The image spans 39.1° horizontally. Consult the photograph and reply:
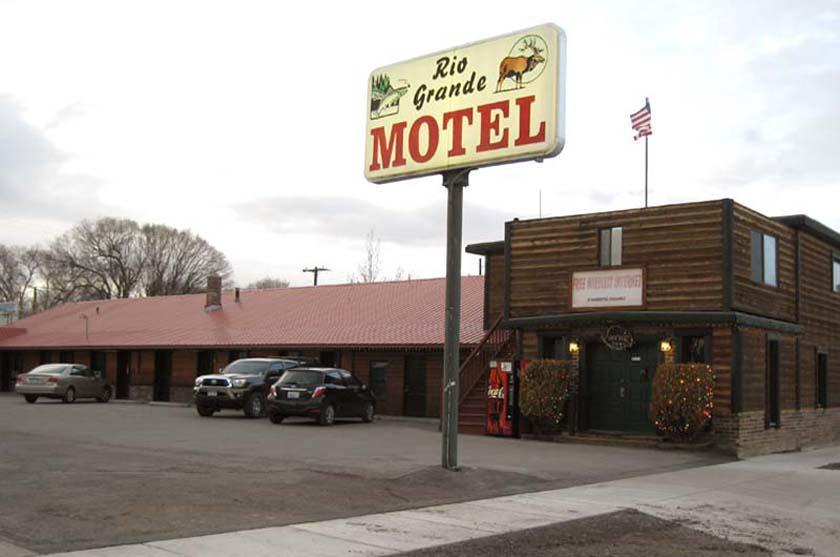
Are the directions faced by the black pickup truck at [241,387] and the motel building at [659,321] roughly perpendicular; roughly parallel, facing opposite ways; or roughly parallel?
roughly parallel

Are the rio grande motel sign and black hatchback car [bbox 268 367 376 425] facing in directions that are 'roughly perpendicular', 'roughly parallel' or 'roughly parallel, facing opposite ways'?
roughly parallel, facing opposite ways

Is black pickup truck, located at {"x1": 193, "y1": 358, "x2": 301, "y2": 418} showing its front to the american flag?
no

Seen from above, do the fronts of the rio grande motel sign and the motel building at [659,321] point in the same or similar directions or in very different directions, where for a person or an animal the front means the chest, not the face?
same or similar directions

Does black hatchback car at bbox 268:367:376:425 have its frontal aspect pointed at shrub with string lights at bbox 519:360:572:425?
no

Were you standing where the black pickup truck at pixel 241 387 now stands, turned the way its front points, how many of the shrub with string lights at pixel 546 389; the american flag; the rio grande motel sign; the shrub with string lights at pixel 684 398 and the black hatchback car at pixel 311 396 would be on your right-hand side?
0

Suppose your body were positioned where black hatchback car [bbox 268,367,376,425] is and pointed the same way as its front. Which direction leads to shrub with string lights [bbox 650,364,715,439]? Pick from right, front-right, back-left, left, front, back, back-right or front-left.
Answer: right

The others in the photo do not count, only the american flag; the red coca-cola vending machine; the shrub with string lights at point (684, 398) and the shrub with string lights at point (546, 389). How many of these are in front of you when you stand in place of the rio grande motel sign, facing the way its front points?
0

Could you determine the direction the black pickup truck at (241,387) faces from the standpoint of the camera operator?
facing the viewer and to the left of the viewer

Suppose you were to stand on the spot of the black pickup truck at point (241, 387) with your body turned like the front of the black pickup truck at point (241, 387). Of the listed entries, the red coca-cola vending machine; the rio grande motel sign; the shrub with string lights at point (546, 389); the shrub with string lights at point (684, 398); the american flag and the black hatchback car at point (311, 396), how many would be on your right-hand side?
0

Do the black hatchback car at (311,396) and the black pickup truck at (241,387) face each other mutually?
no

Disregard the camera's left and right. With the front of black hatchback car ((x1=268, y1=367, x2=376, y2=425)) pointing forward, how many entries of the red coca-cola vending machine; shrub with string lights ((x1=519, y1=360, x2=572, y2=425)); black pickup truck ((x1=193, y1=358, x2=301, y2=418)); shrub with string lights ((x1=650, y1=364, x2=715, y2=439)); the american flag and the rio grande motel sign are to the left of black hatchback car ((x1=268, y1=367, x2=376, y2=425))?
1

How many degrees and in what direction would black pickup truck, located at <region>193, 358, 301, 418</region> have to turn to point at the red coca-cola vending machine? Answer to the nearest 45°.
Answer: approximately 90° to its left

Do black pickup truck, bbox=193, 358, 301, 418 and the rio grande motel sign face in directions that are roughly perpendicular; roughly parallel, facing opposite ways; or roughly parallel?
roughly parallel

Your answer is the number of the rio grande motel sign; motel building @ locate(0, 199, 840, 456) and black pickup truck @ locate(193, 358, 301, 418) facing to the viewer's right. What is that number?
0

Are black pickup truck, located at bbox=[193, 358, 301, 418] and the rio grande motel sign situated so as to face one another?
no

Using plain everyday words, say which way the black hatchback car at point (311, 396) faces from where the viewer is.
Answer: facing away from the viewer and to the right of the viewer

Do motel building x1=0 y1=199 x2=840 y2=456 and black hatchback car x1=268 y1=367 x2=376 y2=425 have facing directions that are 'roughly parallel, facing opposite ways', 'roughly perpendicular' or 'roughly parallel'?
roughly parallel, facing opposite ways
